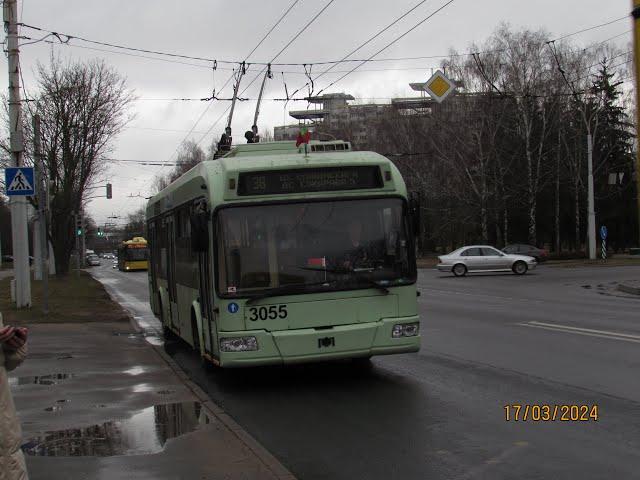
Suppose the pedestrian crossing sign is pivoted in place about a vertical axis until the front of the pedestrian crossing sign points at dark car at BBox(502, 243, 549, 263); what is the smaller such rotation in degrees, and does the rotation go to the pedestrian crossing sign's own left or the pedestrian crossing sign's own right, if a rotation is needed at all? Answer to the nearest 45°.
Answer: approximately 135° to the pedestrian crossing sign's own left

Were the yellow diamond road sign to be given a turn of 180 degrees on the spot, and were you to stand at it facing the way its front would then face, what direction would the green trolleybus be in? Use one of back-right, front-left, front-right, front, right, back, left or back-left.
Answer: back

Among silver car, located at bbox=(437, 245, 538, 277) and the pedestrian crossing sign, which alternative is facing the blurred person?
the pedestrian crossing sign

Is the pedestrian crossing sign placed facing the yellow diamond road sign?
no

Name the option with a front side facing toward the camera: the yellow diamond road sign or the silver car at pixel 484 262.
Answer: the yellow diamond road sign

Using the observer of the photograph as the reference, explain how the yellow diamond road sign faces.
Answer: facing the viewer

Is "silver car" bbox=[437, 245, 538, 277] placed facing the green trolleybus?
no

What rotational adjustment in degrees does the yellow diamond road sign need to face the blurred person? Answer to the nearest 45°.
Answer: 0° — it already faces them

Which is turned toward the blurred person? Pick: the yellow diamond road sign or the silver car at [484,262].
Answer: the yellow diamond road sign

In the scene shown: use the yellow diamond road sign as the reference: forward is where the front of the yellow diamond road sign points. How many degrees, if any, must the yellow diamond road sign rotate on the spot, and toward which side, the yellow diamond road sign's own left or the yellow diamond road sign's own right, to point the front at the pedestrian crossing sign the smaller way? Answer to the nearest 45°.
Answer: approximately 45° to the yellow diamond road sign's own right

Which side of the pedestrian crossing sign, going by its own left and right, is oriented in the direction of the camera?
front
